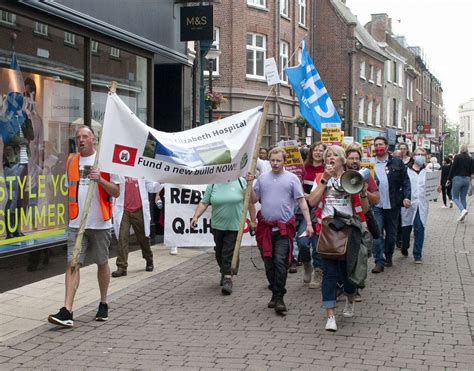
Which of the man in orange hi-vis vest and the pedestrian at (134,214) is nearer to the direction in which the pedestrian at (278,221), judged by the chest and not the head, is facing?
the man in orange hi-vis vest

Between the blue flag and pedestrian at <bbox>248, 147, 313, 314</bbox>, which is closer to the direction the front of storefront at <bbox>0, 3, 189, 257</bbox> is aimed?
the pedestrian

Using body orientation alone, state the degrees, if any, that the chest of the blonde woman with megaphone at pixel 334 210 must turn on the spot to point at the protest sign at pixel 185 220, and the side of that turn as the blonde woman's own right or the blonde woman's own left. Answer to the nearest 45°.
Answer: approximately 135° to the blonde woman's own right

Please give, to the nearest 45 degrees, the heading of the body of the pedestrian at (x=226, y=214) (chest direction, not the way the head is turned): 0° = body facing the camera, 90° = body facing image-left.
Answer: approximately 0°

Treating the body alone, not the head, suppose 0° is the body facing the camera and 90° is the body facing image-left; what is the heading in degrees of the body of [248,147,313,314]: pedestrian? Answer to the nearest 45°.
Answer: approximately 0°

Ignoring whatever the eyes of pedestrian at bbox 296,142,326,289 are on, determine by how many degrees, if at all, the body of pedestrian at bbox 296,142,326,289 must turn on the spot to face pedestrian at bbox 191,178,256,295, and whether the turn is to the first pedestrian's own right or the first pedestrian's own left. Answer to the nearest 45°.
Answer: approximately 45° to the first pedestrian's own right

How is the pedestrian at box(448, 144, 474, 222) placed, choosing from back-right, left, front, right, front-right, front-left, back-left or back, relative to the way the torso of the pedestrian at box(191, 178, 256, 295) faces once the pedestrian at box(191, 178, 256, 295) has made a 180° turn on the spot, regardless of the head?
front-right

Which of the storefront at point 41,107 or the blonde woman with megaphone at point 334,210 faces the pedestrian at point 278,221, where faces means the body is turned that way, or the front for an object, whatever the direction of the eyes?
the storefront
